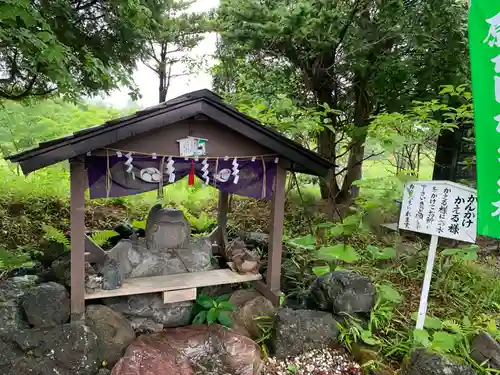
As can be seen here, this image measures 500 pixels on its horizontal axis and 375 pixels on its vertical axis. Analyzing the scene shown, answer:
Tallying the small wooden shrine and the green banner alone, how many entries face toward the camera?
2

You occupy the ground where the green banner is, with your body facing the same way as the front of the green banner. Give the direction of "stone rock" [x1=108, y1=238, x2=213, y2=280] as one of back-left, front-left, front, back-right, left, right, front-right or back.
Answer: right

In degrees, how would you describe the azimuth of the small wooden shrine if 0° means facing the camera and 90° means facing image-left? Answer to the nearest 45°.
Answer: approximately 0°

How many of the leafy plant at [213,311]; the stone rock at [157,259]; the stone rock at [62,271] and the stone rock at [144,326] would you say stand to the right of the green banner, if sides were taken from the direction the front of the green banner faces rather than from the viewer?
4

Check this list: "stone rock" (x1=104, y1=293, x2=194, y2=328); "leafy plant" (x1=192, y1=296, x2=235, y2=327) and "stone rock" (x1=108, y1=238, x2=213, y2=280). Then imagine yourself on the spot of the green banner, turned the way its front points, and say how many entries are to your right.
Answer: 3

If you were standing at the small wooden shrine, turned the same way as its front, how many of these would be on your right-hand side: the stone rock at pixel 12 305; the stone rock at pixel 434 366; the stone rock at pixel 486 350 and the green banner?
1

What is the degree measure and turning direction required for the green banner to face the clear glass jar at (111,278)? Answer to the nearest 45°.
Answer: approximately 90° to its right

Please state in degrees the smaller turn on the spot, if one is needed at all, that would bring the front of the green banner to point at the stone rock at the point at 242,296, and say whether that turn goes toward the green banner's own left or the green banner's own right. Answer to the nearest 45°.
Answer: approximately 90° to the green banner's own right

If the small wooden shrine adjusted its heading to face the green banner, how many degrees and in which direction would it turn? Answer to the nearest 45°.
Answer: approximately 45° to its left

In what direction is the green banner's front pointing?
toward the camera

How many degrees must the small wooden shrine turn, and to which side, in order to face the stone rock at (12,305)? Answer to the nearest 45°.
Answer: approximately 90° to its right

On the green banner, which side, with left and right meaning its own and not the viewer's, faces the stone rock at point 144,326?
right
